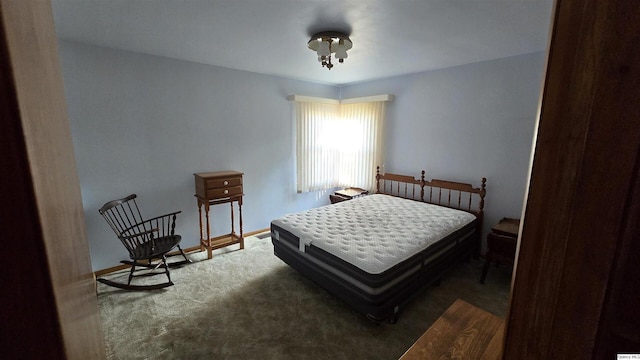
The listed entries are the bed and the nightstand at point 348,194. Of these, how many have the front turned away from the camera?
0

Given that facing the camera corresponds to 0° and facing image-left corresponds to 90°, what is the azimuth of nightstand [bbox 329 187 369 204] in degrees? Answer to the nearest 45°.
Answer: approximately 45°

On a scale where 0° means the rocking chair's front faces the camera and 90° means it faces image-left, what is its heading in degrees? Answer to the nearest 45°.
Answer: approximately 315°

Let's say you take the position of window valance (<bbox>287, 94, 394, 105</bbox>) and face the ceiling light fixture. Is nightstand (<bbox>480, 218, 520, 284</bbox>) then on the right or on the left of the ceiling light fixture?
left

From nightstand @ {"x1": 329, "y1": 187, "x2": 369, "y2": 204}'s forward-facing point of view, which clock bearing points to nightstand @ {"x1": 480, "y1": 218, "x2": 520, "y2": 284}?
nightstand @ {"x1": 480, "y1": 218, "x2": 520, "y2": 284} is roughly at 9 o'clock from nightstand @ {"x1": 329, "y1": 187, "x2": 369, "y2": 204}.

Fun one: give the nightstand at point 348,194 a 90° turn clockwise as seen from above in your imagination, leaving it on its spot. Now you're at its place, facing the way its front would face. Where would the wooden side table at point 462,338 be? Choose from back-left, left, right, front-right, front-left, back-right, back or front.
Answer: back-left

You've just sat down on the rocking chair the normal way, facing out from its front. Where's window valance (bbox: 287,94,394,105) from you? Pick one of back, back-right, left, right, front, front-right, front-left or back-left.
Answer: front-left

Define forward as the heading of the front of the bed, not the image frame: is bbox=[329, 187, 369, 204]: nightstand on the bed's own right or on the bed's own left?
on the bed's own right

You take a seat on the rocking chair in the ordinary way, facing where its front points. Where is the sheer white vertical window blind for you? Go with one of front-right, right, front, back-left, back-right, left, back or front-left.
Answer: front-left

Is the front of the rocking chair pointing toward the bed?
yes
